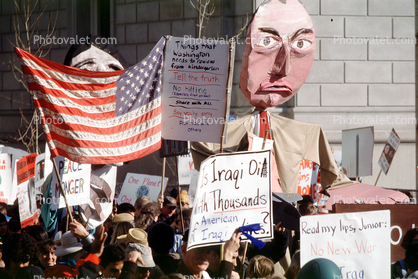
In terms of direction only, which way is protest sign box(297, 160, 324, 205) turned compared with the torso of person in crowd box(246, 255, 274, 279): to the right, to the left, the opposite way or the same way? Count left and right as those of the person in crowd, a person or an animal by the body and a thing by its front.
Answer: the opposite way

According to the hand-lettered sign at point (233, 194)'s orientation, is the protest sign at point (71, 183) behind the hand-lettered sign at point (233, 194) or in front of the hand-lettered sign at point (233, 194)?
behind

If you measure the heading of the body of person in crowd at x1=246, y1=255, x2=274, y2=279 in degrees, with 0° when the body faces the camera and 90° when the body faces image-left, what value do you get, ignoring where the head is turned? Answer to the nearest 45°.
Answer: approximately 180°

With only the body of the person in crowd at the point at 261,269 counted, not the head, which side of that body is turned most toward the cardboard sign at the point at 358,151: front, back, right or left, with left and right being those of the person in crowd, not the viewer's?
front

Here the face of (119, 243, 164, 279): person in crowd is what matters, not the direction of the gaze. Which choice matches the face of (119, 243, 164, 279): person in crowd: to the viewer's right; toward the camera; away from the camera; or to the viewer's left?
away from the camera

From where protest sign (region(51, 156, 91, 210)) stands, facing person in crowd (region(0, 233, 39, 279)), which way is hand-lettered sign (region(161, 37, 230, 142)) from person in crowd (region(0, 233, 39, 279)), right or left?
left

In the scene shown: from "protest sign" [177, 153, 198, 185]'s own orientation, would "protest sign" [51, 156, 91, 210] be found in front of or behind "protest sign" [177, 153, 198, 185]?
in front

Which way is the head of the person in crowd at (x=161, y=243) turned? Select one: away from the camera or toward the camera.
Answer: away from the camera

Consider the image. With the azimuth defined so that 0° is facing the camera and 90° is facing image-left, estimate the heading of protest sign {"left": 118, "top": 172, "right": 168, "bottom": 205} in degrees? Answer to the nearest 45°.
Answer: approximately 0°

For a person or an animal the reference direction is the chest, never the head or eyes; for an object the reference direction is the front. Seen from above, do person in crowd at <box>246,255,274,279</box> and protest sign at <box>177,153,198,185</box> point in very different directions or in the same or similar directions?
very different directions
